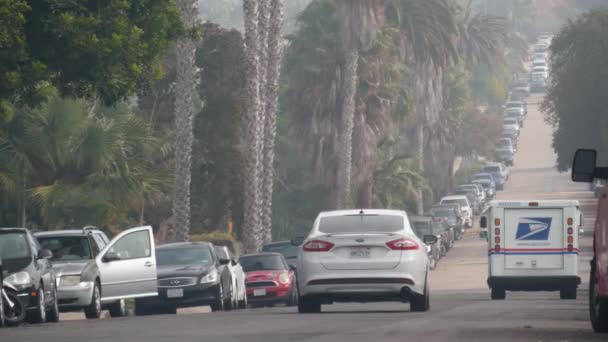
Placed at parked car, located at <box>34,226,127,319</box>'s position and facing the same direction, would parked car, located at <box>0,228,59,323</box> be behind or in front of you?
in front

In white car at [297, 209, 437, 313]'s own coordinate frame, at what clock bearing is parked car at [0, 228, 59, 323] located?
The parked car is roughly at 9 o'clock from the white car.

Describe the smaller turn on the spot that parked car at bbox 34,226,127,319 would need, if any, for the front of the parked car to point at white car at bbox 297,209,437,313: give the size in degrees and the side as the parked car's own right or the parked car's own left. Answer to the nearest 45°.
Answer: approximately 45° to the parked car's own left

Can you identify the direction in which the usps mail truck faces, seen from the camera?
facing away from the viewer

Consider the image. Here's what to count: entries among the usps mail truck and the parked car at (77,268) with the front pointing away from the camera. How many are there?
1

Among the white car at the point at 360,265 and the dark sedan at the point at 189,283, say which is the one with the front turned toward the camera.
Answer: the dark sedan

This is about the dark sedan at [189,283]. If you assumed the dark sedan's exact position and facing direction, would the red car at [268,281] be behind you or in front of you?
behind

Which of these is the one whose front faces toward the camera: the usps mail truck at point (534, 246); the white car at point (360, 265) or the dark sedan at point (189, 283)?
the dark sedan

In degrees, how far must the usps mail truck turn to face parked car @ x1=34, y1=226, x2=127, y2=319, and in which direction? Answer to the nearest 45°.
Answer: approximately 135° to its left

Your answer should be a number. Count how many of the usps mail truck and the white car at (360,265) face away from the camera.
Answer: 2

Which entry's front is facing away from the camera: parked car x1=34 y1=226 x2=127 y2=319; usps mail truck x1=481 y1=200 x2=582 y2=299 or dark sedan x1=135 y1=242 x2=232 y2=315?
the usps mail truck

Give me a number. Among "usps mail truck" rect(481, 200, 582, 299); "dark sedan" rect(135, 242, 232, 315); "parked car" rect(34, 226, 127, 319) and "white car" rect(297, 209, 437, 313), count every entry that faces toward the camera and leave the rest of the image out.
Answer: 2

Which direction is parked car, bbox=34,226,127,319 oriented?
toward the camera

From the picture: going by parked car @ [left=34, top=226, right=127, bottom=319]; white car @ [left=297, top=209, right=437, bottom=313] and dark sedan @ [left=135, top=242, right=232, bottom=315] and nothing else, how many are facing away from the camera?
1

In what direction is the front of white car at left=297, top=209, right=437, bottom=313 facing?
away from the camera

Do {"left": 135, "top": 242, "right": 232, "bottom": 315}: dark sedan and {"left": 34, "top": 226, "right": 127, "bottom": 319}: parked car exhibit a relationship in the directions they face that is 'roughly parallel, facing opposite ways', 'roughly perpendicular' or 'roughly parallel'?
roughly parallel
